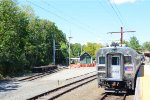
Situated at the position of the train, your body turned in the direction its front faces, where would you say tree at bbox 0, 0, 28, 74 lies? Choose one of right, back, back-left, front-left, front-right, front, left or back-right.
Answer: back-right

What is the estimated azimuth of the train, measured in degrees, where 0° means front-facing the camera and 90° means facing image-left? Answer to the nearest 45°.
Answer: approximately 0°
